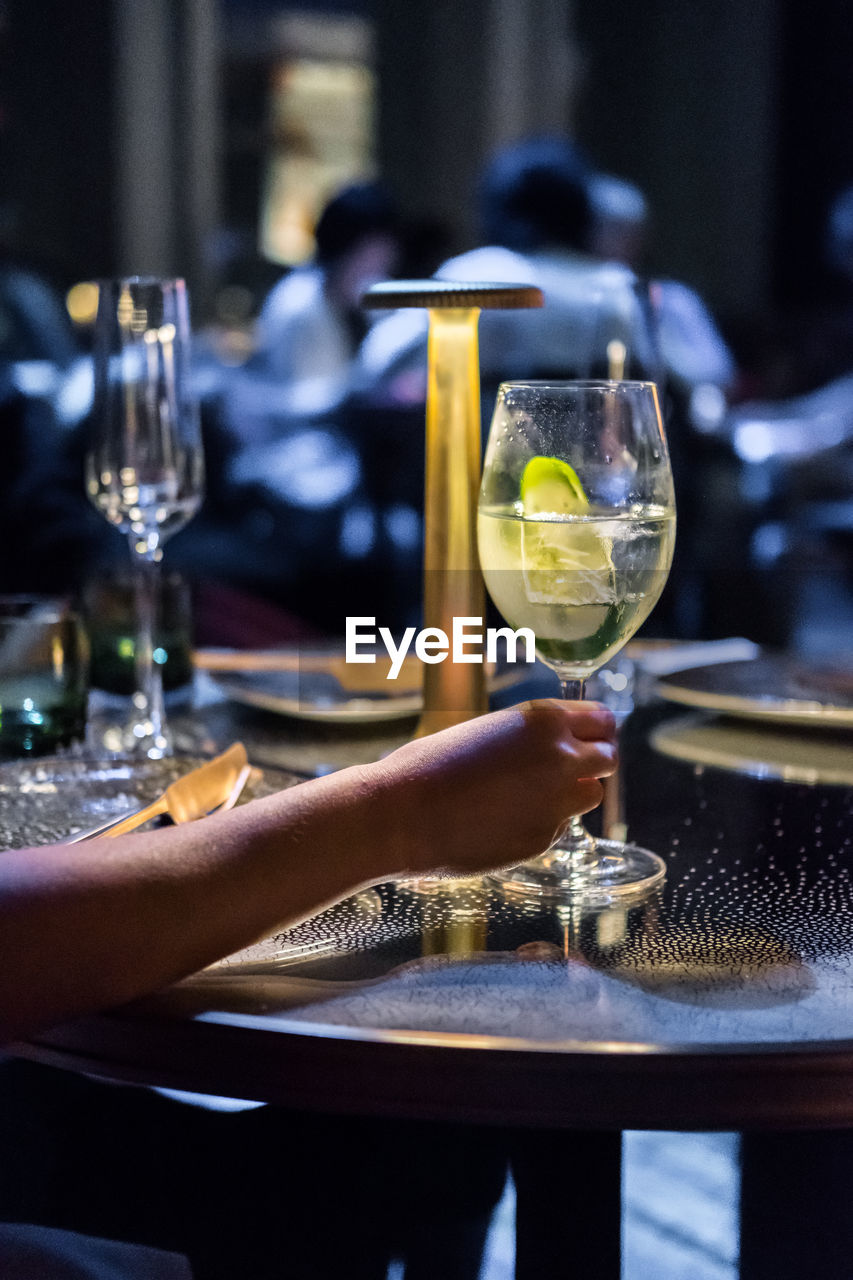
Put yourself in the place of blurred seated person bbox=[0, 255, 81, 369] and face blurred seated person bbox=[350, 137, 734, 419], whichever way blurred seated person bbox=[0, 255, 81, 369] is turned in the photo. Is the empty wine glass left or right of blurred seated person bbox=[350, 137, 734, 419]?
right

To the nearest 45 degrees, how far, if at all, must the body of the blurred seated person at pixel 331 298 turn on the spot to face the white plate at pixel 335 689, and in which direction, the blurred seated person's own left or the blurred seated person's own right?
approximately 90° to the blurred seated person's own right

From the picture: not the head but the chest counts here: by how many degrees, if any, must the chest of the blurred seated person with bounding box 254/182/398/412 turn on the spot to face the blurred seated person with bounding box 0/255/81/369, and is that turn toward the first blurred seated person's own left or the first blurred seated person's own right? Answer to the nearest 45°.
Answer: approximately 180°

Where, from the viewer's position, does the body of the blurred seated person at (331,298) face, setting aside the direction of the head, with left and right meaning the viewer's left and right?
facing to the right of the viewer

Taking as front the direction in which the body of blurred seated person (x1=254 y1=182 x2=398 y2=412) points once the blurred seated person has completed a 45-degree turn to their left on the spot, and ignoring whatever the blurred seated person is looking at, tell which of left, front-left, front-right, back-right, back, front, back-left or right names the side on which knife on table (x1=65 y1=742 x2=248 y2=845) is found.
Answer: back-right
